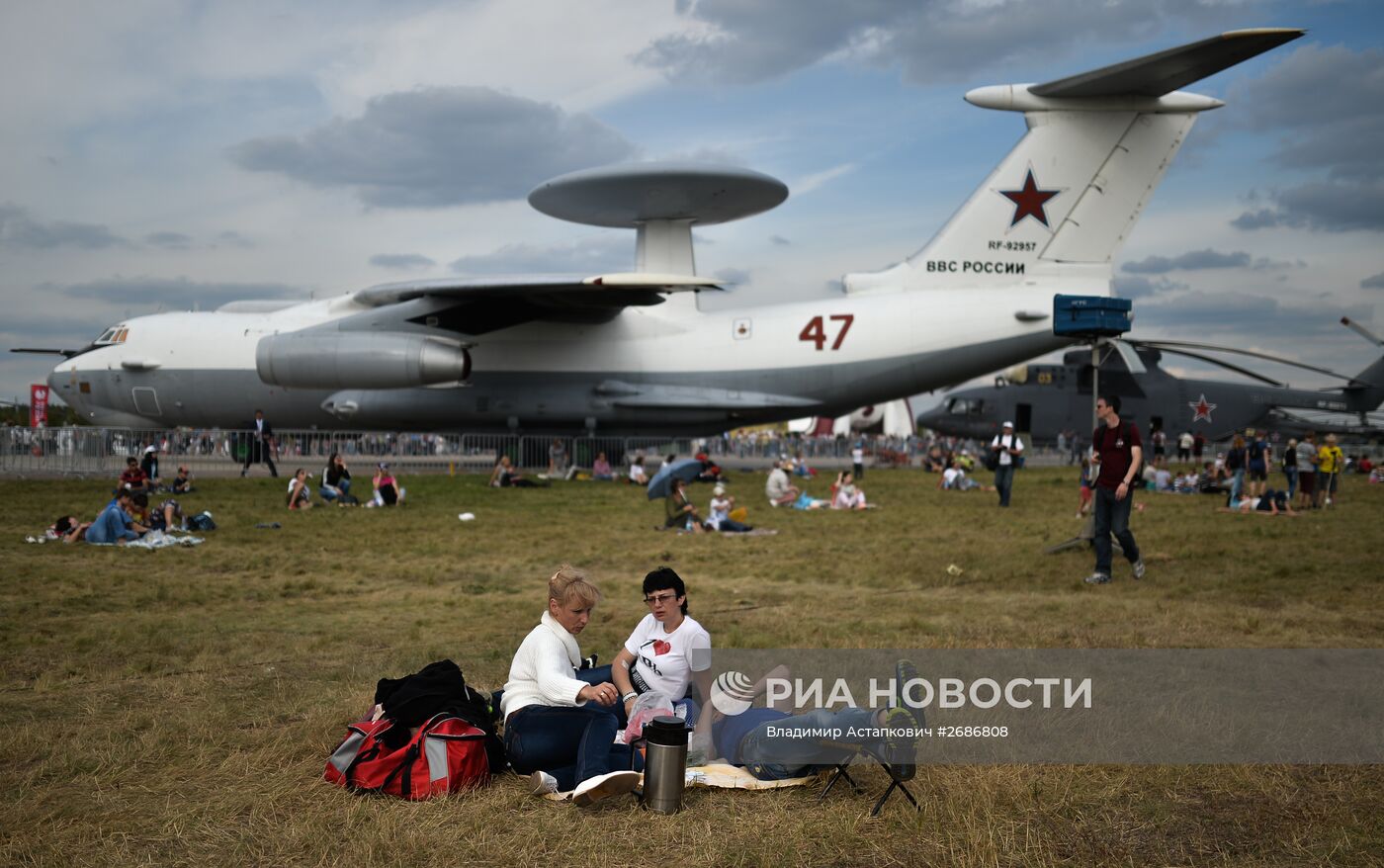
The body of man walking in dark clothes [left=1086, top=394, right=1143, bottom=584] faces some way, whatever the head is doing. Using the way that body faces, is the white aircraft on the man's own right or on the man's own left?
on the man's own right

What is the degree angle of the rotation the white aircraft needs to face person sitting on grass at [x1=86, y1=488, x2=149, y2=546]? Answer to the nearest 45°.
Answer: approximately 45° to its left

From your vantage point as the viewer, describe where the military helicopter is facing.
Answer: facing to the left of the viewer

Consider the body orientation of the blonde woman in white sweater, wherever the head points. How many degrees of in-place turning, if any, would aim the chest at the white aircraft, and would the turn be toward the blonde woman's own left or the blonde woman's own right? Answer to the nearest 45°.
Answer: approximately 90° to the blonde woman's own left

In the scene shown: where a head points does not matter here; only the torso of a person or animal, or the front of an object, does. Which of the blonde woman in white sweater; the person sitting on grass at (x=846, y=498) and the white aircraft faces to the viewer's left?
the white aircraft

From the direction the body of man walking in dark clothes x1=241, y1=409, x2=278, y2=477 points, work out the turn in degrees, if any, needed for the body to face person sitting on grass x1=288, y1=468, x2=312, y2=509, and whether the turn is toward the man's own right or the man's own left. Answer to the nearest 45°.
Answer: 0° — they already face them

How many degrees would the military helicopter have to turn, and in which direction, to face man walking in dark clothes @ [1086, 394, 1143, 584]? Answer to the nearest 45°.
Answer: approximately 90° to its left

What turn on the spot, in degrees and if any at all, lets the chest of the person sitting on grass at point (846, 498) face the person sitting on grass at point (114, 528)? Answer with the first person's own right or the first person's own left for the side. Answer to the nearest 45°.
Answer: approximately 45° to the first person's own right

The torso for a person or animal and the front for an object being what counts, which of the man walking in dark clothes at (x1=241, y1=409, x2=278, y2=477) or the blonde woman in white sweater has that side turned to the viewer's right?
the blonde woman in white sweater

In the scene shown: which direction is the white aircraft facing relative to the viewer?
to the viewer's left

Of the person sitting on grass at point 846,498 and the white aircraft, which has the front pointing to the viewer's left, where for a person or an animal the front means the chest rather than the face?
the white aircraft

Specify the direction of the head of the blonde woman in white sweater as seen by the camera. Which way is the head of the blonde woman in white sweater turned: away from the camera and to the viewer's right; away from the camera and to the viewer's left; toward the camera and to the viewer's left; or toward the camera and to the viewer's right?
toward the camera and to the viewer's right

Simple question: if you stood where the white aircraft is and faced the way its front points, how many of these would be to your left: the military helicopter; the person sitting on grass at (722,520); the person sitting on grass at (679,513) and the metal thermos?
3
